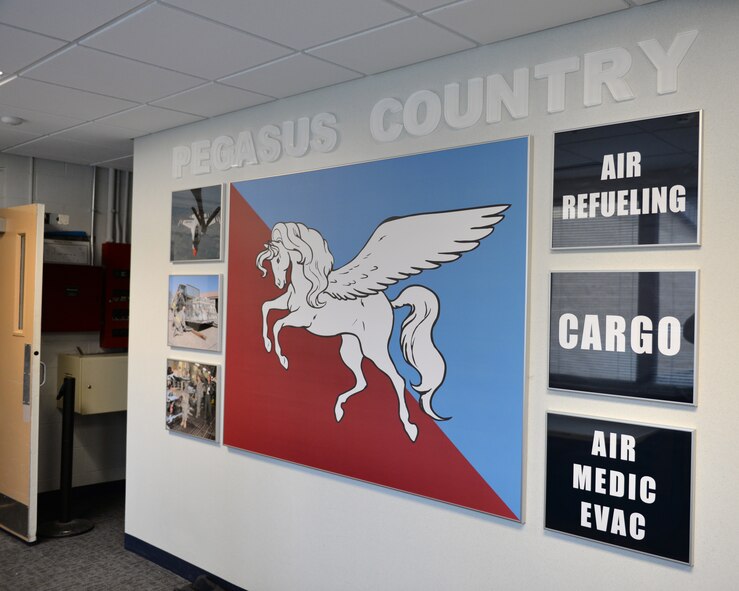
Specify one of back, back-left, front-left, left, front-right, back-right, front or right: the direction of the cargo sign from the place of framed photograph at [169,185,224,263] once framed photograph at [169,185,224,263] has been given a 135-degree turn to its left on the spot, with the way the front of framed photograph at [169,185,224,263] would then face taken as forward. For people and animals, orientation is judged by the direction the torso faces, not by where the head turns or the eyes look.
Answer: front-right

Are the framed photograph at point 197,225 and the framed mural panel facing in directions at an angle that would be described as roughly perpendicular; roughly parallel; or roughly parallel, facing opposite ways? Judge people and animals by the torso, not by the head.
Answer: roughly parallel

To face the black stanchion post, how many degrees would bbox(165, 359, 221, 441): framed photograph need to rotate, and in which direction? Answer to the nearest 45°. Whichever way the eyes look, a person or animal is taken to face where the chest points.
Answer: approximately 90° to its right

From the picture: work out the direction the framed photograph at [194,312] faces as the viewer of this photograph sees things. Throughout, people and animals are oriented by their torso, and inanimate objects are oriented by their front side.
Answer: facing the viewer and to the left of the viewer

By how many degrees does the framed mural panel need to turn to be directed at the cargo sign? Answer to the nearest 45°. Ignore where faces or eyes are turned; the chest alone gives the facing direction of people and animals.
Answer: approximately 90° to its left

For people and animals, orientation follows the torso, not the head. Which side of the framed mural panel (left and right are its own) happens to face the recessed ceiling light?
right

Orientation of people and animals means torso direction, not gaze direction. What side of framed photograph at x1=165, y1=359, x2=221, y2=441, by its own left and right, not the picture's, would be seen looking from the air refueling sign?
left

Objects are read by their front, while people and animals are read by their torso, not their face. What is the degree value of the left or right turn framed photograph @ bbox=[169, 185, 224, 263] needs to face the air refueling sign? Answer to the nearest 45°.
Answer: approximately 90° to its left

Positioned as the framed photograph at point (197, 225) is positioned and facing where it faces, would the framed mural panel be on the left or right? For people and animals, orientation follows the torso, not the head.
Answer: on its left

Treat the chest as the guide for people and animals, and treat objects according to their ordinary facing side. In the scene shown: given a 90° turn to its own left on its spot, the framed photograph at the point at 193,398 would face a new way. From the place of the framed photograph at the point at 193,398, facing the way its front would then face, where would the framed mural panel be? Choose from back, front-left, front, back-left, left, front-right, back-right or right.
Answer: front

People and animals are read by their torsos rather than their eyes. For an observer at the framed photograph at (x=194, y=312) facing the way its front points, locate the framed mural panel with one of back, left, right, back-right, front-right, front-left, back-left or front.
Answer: left

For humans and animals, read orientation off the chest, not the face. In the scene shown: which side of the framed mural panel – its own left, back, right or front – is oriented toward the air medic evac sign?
left

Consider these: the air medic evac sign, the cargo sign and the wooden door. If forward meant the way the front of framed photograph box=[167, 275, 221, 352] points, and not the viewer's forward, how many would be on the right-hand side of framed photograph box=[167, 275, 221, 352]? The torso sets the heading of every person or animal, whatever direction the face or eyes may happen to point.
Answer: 1

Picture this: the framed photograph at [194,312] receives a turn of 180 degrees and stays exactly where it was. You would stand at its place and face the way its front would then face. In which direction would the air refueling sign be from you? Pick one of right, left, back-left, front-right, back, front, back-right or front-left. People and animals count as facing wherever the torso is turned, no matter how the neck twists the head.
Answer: right

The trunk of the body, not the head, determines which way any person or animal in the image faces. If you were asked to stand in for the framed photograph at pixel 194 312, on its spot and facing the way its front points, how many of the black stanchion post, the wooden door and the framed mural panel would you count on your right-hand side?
2

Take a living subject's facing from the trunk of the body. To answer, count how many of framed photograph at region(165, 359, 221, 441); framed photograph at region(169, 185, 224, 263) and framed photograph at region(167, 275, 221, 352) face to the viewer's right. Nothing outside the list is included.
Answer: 0

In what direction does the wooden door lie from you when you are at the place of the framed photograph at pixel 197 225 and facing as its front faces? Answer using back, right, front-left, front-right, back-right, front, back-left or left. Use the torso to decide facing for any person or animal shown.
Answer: right
